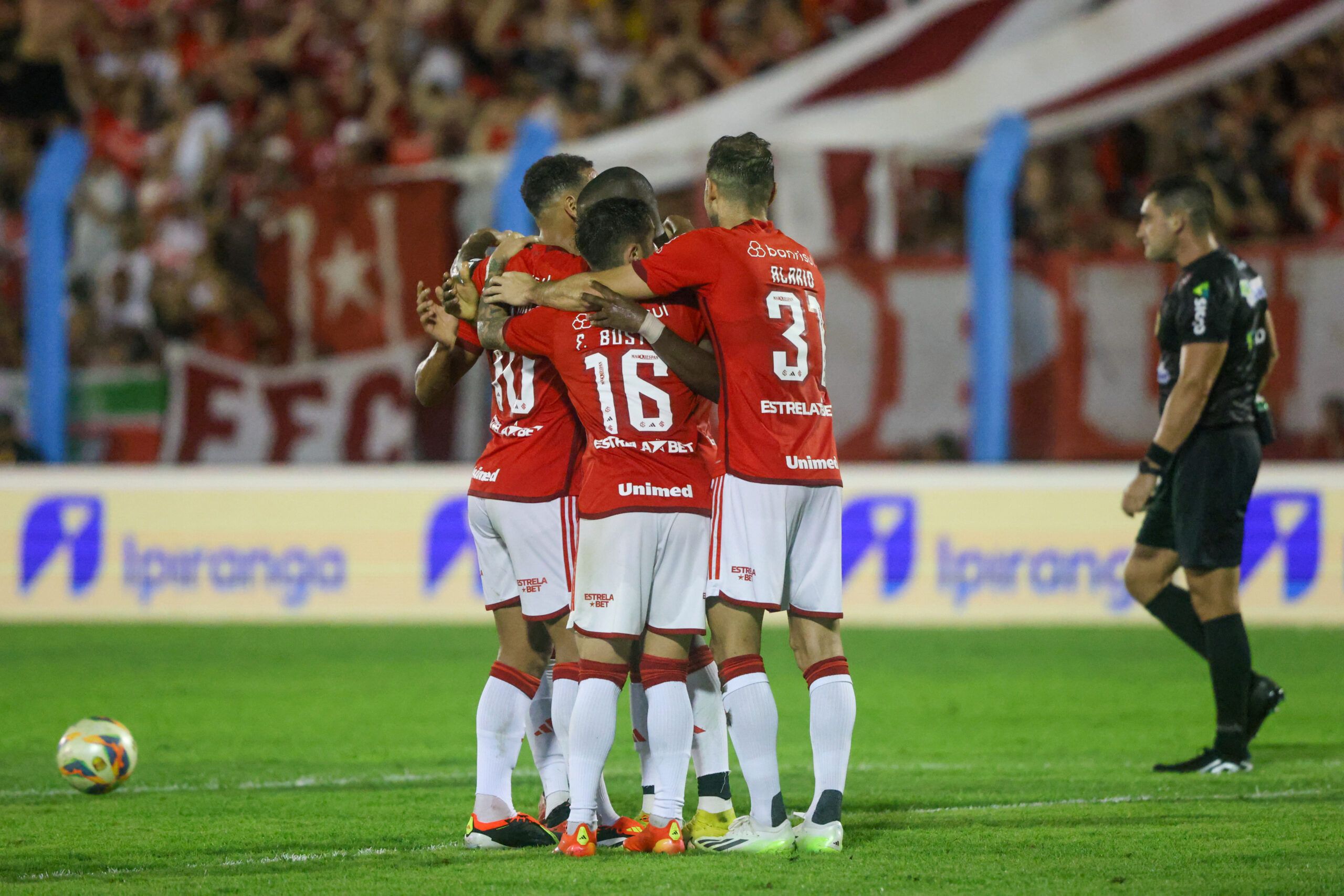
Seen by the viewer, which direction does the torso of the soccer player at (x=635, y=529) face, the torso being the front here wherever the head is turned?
away from the camera

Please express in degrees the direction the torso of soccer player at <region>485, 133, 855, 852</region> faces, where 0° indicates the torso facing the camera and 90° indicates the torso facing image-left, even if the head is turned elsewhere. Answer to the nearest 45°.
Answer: approximately 135°

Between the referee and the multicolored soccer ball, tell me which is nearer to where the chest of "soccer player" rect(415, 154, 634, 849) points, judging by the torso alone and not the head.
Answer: the referee

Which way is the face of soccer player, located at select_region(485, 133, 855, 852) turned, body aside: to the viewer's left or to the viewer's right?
to the viewer's left

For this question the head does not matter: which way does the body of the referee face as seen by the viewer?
to the viewer's left

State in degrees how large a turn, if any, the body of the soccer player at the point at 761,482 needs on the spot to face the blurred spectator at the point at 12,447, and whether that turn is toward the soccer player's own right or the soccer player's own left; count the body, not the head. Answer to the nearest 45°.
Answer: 0° — they already face them

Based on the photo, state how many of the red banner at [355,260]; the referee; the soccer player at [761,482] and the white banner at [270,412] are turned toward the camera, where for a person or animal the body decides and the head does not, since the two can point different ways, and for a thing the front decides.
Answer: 2

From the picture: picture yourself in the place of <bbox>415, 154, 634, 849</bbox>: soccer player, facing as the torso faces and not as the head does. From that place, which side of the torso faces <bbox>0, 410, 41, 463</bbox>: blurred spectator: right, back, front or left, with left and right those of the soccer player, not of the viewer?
left
